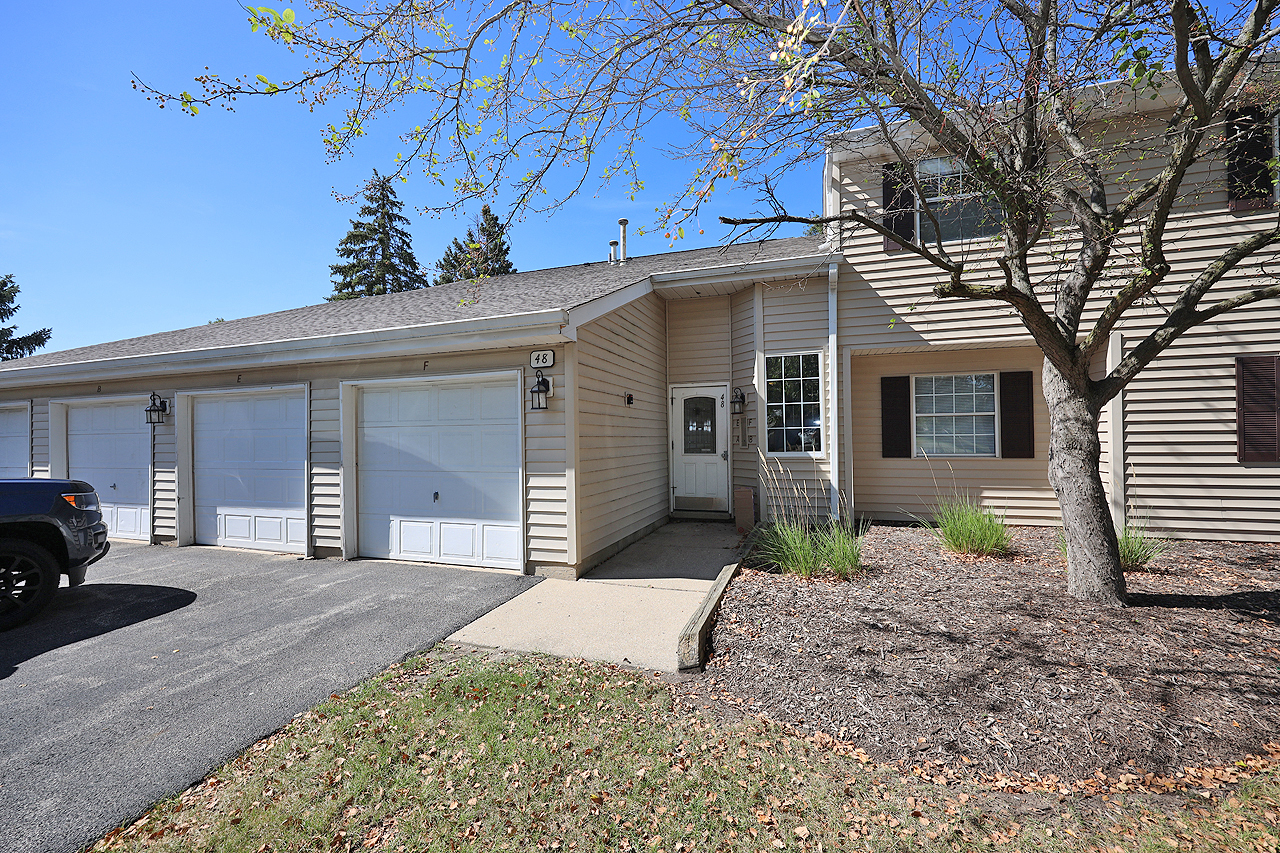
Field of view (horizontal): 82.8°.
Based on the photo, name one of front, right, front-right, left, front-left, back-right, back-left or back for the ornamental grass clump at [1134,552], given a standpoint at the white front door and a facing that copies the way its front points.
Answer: front-left

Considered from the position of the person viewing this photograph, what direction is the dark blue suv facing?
facing to the right of the viewer

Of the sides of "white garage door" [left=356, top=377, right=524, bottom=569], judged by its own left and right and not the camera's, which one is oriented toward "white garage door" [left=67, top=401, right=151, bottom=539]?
right

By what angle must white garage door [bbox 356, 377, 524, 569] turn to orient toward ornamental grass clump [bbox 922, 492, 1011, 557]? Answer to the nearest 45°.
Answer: approximately 90° to its left

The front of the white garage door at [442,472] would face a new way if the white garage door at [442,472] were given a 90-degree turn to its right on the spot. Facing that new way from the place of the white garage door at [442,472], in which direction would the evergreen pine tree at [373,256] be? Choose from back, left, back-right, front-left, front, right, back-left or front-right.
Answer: front-right

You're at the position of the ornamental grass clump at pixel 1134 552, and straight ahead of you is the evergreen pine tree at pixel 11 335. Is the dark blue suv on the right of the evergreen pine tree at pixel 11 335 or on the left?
left

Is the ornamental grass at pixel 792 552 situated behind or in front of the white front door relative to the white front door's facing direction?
in front

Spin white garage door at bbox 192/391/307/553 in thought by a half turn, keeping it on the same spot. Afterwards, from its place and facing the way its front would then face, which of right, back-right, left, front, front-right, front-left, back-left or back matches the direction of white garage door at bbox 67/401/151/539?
left

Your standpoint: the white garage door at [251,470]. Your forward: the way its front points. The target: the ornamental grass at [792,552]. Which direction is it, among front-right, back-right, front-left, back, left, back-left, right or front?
left

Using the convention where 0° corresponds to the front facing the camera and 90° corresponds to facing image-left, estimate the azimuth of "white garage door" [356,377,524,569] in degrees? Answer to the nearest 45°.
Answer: approximately 45°

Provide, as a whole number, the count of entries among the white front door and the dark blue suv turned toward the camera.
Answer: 1
